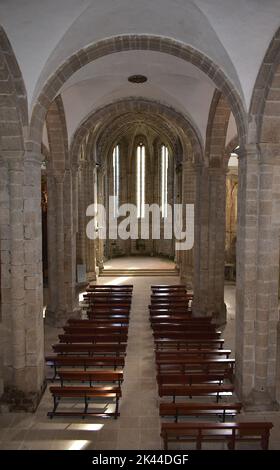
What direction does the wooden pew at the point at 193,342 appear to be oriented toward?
away from the camera

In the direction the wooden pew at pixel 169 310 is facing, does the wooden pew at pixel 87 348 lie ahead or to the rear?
to the rear

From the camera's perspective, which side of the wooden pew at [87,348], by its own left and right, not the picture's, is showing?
back

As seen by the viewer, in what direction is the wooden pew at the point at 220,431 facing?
away from the camera

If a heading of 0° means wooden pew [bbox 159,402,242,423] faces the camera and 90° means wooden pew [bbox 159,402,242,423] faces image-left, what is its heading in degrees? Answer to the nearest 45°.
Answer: approximately 180°

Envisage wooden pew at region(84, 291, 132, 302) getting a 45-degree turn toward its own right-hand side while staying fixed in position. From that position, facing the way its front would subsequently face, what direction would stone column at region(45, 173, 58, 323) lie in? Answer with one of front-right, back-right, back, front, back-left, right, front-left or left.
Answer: back

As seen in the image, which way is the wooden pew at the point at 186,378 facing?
away from the camera

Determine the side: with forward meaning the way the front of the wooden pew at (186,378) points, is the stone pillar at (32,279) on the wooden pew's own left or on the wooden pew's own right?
on the wooden pew's own left

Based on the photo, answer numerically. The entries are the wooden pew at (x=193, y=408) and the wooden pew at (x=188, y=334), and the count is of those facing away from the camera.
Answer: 2

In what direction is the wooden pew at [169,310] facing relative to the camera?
away from the camera

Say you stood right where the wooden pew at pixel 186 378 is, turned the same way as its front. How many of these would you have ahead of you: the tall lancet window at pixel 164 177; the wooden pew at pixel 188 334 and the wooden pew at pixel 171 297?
3
